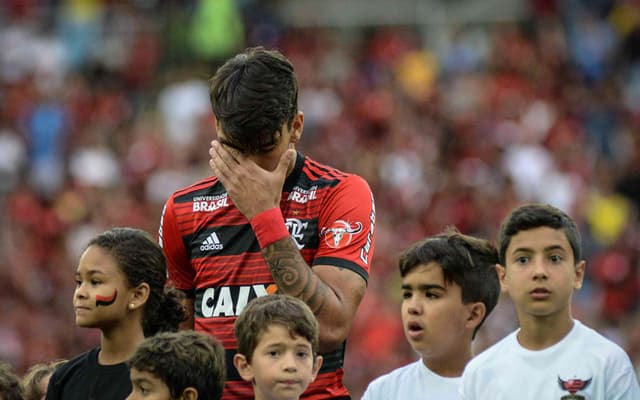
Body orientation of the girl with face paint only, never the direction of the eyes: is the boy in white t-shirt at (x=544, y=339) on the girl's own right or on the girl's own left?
on the girl's own left

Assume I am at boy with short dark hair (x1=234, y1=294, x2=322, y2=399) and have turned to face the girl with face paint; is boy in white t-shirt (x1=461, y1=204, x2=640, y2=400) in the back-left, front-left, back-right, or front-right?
back-right

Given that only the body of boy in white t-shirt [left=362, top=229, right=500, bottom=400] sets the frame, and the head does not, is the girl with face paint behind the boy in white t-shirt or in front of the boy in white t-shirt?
in front

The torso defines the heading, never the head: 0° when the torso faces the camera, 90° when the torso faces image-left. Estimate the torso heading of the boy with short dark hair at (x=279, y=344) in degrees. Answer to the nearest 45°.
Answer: approximately 0°
